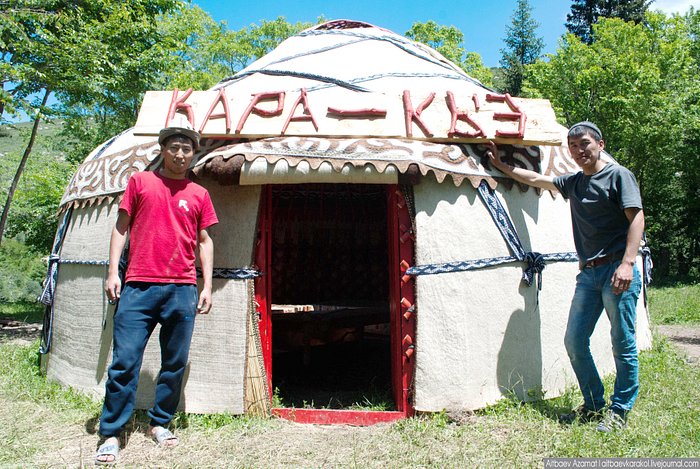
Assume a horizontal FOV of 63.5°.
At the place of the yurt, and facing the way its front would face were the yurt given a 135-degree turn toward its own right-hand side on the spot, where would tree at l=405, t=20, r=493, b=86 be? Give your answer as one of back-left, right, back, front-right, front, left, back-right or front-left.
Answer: front-right

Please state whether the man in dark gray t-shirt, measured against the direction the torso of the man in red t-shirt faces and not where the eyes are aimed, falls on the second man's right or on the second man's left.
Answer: on the second man's left

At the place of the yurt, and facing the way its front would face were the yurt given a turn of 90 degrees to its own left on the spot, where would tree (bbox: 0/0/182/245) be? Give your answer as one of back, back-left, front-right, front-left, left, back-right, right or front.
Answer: back-left

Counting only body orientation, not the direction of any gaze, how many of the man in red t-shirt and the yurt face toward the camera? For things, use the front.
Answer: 2

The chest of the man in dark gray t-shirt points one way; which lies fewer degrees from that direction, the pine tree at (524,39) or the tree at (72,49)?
the tree

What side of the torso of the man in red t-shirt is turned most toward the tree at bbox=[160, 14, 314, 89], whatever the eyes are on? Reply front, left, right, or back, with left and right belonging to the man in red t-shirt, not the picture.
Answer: back

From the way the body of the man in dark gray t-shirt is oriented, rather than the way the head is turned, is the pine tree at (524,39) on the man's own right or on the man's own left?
on the man's own right

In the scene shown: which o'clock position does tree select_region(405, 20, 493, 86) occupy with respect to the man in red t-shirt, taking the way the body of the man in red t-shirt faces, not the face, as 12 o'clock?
The tree is roughly at 7 o'clock from the man in red t-shirt.

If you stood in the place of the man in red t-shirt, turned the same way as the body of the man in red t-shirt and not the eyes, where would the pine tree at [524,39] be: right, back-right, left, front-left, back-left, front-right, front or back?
back-left
